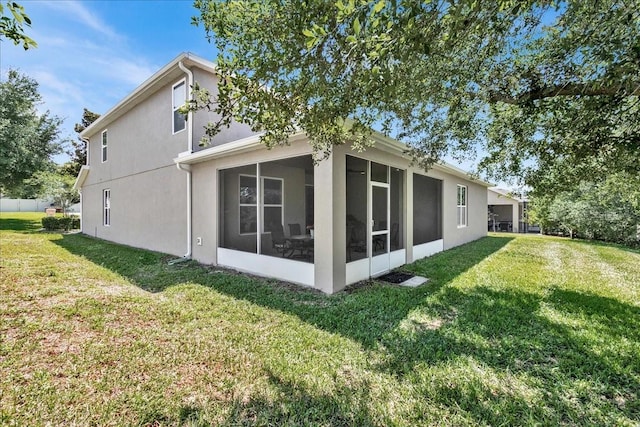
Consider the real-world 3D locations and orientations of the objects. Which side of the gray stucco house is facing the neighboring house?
right

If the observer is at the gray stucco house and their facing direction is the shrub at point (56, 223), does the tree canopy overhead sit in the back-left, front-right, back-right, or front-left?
back-left

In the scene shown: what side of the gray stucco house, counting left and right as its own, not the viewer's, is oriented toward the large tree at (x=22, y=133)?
front

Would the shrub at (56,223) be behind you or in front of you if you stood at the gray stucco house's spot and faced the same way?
in front

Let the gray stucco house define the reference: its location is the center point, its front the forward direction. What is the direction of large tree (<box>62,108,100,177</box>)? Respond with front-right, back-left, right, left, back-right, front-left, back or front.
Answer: front

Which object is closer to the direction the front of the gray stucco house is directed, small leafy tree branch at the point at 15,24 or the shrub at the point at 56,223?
the shrub

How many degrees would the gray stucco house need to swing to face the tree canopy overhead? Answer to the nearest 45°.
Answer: approximately 180°

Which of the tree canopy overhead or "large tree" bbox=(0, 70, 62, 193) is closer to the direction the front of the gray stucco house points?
the large tree

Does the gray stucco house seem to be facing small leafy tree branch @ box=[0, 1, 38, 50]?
no

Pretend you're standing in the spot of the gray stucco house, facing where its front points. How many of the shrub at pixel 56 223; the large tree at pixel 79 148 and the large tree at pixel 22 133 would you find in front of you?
3

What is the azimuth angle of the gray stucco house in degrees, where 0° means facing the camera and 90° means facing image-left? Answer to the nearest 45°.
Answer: approximately 135°
